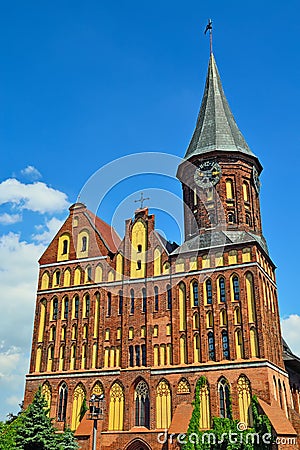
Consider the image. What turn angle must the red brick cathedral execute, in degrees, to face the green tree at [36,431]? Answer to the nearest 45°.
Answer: approximately 45° to its right

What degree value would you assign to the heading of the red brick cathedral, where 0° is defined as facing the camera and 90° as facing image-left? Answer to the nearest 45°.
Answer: approximately 0°
